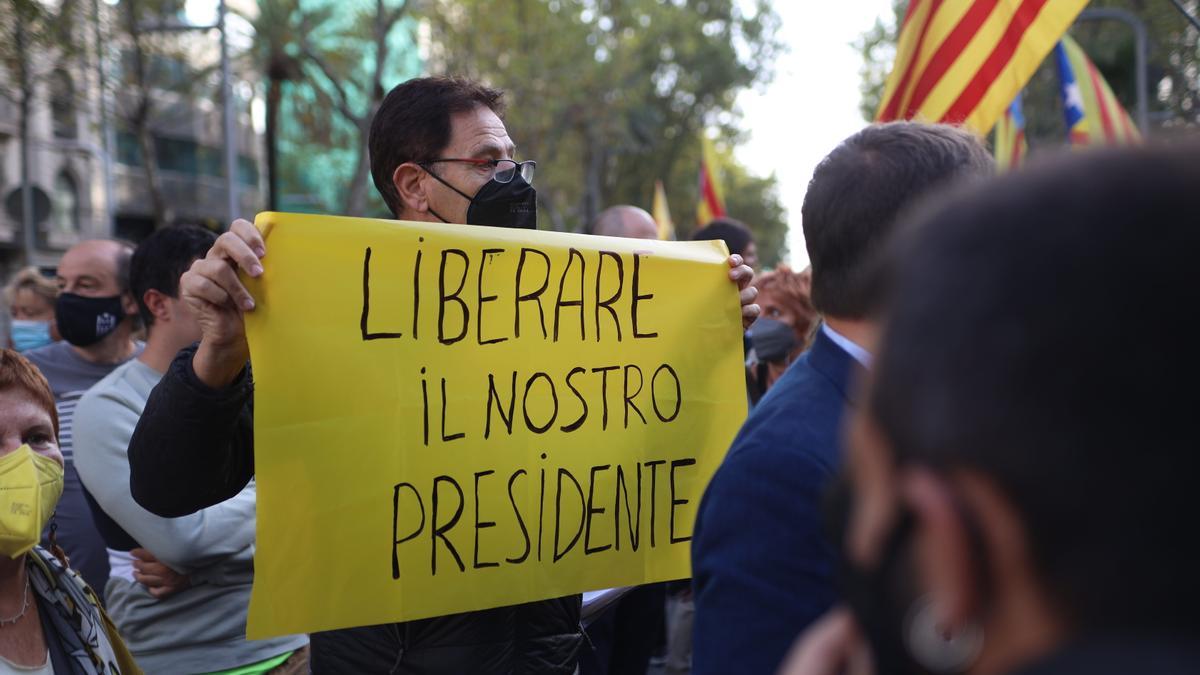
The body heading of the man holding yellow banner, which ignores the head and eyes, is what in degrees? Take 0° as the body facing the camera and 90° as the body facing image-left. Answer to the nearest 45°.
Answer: approximately 315°

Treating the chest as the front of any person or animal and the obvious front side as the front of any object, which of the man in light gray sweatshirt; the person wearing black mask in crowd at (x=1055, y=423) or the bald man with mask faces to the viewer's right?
the man in light gray sweatshirt

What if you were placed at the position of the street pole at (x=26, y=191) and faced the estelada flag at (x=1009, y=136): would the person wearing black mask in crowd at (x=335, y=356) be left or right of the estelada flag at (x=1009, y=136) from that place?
right

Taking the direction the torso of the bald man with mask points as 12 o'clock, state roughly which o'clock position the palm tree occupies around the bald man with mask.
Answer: The palm tree is roughly at 5 o'clock from the bald man with mask.

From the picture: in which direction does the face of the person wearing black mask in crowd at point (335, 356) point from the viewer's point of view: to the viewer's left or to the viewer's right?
to the viewer's right

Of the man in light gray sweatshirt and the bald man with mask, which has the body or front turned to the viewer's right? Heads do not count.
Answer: the man in light gray sweatshirt

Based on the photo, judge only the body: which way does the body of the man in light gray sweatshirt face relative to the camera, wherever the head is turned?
to the viewer's right

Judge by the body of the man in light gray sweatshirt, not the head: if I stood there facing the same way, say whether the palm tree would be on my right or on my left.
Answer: on my left

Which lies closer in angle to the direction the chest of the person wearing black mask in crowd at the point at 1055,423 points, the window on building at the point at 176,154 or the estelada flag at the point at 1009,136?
the window on building

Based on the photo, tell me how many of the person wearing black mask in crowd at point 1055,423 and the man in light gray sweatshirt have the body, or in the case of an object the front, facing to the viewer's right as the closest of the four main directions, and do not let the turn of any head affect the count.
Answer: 1

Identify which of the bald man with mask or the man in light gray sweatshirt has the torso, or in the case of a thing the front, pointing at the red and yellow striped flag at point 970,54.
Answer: the man in light gray sweatshirt

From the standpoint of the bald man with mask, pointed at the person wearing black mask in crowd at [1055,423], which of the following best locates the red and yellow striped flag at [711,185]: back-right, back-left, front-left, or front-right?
back-left
